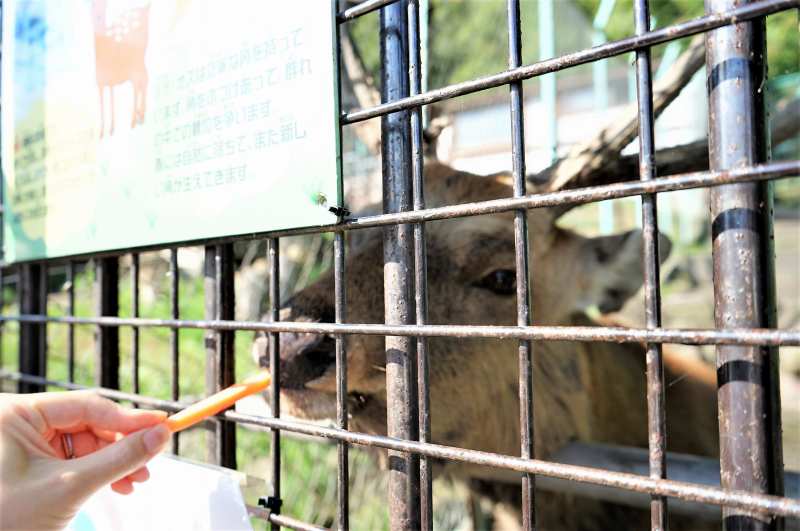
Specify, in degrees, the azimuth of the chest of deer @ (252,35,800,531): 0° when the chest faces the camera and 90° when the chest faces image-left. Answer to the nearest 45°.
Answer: approximately 90°
